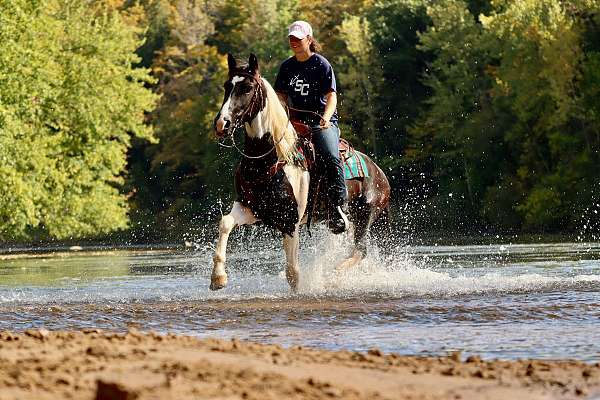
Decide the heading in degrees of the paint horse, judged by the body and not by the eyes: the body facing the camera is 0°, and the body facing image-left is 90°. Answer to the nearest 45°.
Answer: approximately 45°

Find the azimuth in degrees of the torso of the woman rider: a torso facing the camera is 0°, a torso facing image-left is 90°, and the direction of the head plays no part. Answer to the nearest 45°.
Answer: approximately 45°
